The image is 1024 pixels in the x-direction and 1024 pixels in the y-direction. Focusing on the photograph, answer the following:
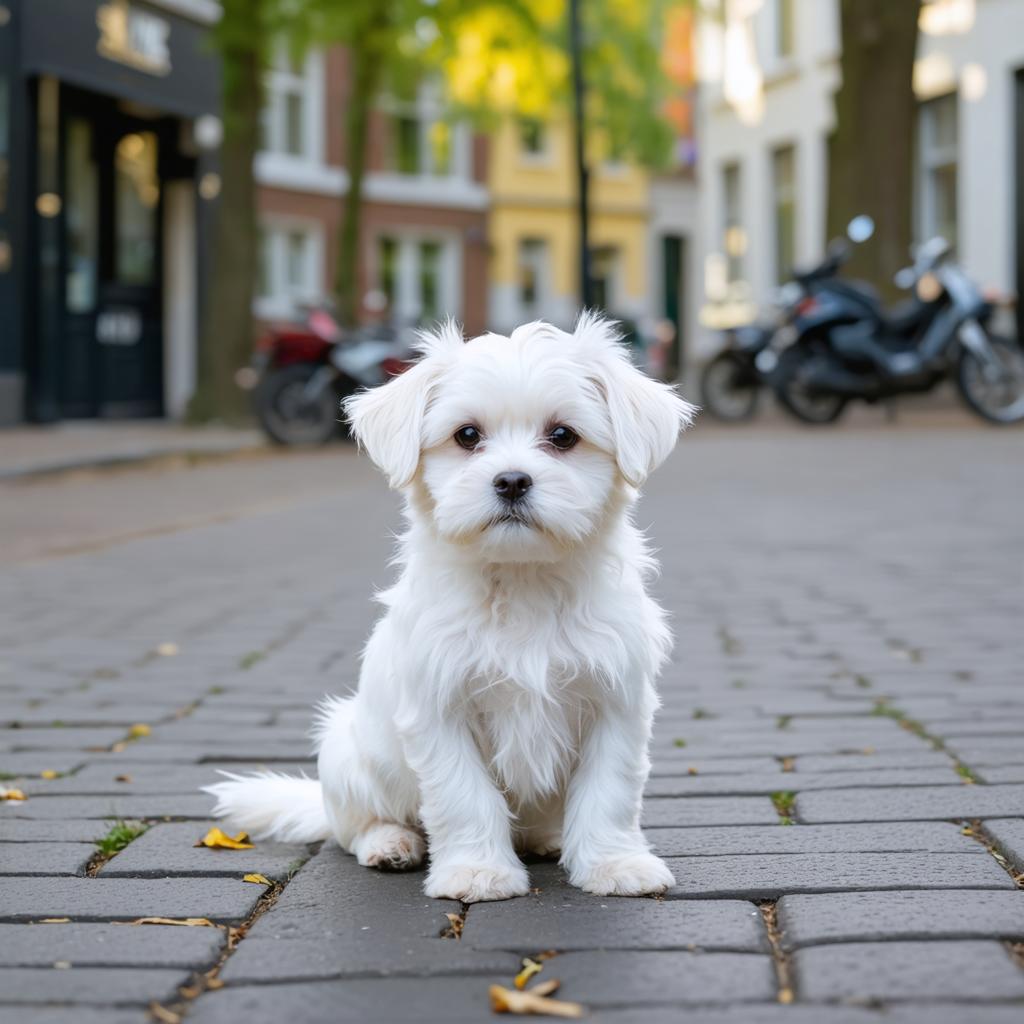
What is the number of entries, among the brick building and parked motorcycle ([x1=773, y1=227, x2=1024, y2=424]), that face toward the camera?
1

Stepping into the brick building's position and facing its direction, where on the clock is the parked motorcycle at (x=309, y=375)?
The parked motorcycle is roughly at 12 o'clock from the brick building.

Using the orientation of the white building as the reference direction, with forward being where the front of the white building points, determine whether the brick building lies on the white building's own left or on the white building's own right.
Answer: on the white building's own right

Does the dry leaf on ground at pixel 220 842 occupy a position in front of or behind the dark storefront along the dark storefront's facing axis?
in front

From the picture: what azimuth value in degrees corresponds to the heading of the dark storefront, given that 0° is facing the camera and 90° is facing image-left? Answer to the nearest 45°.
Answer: approximately 315°

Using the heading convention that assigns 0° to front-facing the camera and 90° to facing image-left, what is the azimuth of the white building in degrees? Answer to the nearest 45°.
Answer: approximately 45°

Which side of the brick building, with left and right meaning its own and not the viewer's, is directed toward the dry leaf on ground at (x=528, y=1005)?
front

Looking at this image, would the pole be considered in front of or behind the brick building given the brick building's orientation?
in front

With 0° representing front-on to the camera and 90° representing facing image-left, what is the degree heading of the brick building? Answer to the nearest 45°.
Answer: approximately 0°
